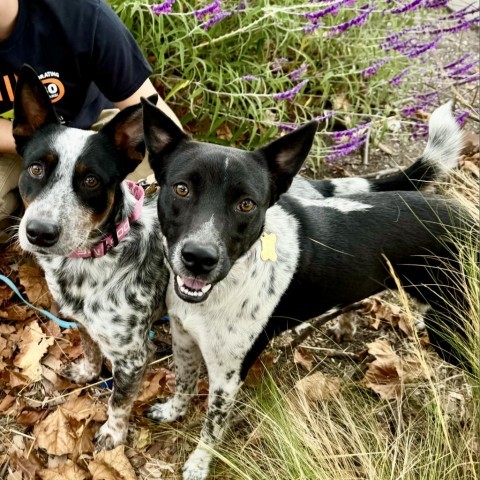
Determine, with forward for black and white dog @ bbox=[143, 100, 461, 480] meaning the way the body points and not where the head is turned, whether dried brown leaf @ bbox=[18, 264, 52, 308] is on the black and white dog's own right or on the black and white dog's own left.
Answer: on the black and white dog's own right

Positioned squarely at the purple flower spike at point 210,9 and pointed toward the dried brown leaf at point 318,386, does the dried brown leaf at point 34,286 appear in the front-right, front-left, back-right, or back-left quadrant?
front-right

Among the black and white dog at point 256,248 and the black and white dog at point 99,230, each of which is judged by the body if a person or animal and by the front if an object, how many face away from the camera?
0

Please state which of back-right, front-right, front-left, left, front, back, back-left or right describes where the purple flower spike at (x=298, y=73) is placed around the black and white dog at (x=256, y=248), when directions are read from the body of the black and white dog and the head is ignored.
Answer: back-right

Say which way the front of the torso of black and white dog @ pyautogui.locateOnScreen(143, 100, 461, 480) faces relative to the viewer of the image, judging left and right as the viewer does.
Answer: facing the viewer and to the left of the viewer
